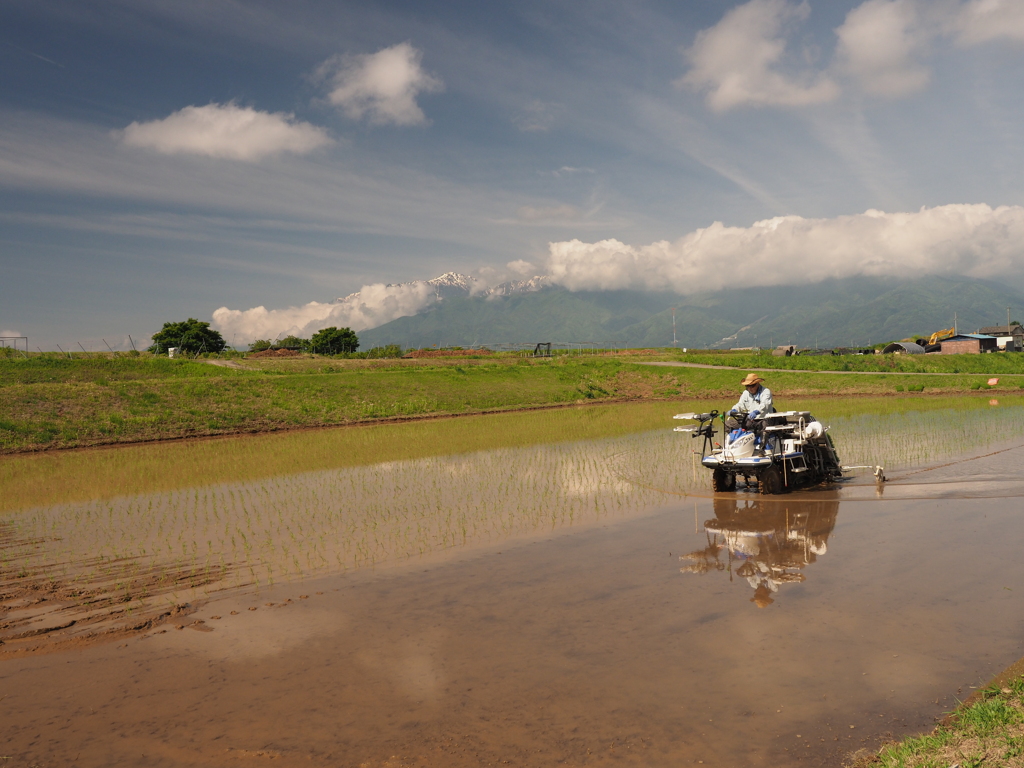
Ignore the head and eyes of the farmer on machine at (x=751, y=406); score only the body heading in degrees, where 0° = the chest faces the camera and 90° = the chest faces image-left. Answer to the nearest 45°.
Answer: approximately 45°

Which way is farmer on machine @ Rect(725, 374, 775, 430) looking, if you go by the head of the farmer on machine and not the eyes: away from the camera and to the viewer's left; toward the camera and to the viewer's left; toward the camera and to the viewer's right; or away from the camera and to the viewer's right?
toward the camera and to the viewer's left
